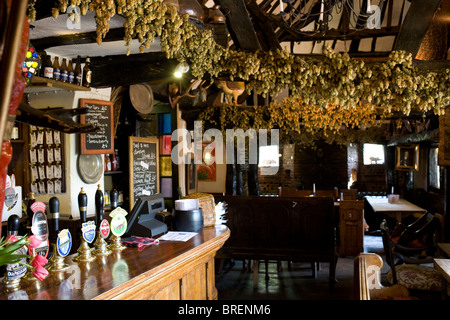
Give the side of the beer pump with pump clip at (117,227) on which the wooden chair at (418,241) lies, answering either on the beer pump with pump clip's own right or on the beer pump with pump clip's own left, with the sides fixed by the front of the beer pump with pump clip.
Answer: on the beer pump with pump clip's own left

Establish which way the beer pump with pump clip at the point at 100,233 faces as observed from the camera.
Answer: facing the viewer and to the right of the viewer

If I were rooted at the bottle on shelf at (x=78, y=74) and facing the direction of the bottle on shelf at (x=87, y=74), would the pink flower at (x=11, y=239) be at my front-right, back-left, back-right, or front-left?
back-right

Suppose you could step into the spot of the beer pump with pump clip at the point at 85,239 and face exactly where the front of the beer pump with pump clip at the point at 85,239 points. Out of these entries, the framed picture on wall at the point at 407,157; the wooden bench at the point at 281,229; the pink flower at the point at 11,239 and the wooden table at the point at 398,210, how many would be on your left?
3

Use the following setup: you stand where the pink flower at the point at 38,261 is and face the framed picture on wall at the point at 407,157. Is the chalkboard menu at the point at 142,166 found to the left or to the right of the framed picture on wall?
left
